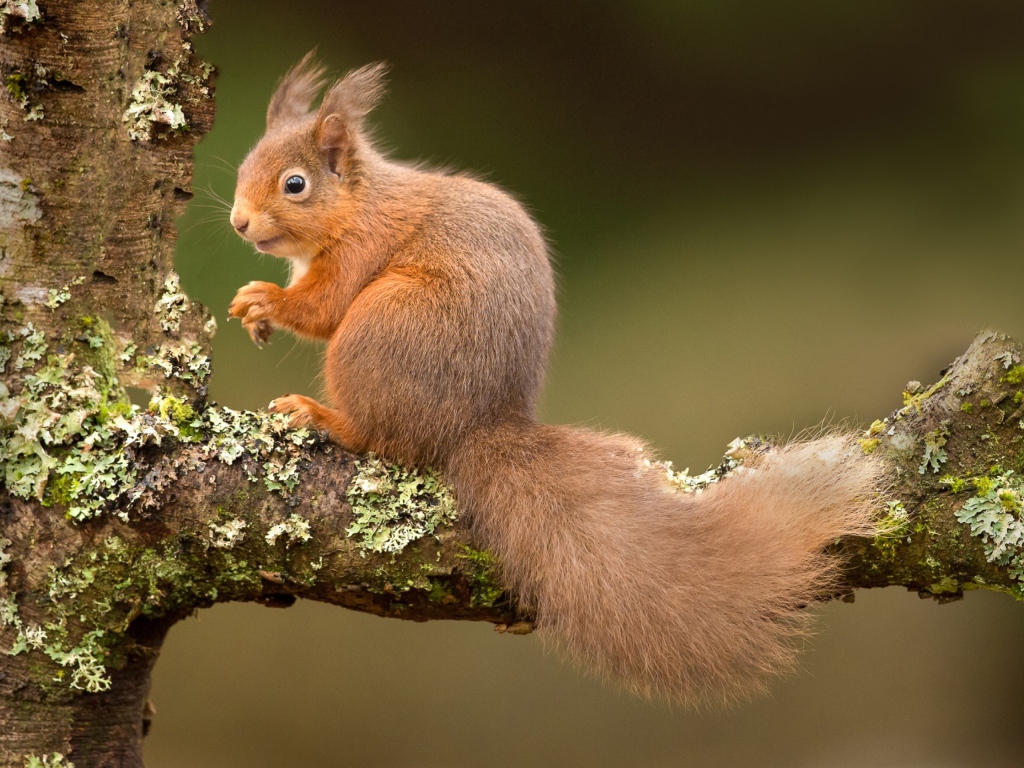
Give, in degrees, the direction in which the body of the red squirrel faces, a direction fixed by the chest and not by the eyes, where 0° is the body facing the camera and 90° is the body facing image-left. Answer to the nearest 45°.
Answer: approximately 90°
